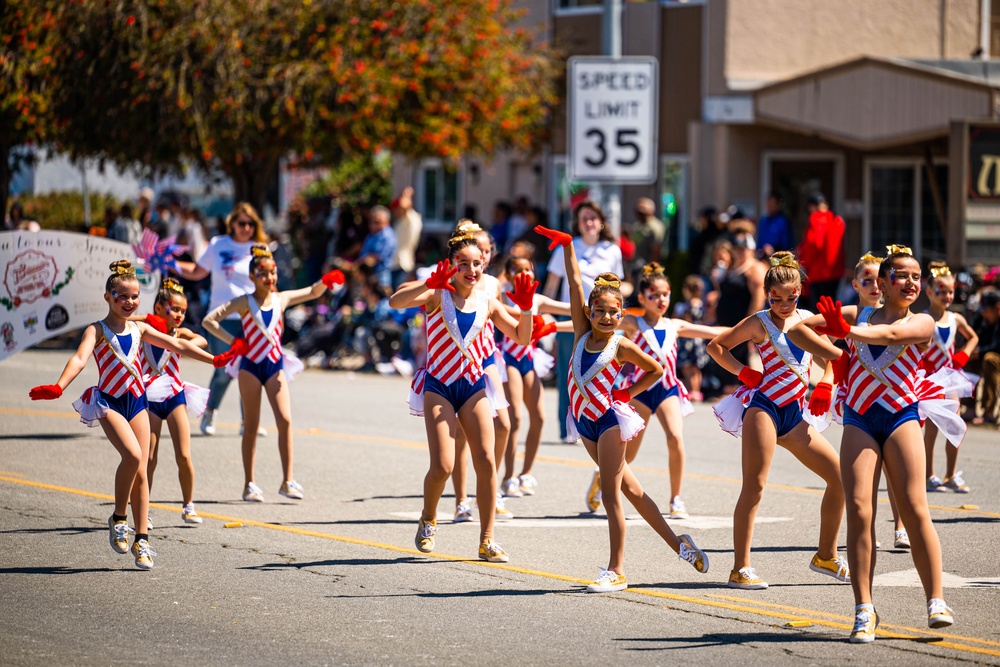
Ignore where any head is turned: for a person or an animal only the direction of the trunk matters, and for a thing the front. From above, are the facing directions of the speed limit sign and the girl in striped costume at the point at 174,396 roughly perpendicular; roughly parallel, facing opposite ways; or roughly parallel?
roughly parallel

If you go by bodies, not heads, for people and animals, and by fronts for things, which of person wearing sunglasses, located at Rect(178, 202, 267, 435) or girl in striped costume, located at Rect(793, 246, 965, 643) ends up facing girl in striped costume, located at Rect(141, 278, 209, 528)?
the person wearing sunglasses

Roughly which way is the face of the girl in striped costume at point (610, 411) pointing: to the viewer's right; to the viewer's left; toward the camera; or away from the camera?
toward the camera

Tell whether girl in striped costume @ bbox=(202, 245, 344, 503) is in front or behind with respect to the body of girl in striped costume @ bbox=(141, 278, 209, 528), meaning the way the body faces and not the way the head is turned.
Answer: behind

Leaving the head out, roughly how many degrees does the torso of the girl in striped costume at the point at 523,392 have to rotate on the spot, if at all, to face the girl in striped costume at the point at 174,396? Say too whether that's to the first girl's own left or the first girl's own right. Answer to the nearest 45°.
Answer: approximately 45° to the first girl's own right

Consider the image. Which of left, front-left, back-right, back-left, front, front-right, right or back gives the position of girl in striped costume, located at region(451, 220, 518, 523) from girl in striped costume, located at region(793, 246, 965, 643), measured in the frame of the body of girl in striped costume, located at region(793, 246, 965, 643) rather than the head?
back-right

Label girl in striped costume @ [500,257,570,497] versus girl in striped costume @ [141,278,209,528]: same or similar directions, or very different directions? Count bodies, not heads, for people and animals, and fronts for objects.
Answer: same or similar directions

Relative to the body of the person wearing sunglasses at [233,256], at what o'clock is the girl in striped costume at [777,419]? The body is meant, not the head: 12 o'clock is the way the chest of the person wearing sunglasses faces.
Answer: The girl in striped costume is roughly at 11 o'clock from the person wearing sunglasses.

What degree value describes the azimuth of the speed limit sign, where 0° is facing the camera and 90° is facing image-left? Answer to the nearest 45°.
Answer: approximately 0°

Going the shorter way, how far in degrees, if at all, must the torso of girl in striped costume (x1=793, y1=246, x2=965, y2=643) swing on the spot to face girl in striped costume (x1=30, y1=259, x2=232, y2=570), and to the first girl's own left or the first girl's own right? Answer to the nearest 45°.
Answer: approximately 90° to the first girl's own right

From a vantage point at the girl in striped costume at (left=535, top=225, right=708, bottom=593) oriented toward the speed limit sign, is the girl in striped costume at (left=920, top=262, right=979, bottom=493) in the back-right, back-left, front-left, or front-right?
front-right

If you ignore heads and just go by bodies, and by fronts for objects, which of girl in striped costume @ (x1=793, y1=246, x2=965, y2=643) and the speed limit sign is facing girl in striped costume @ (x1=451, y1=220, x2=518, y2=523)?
the speed limit sign

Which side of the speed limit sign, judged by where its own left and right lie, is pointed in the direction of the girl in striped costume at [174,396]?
front

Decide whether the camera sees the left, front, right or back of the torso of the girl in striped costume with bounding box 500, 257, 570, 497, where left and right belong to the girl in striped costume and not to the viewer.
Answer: front

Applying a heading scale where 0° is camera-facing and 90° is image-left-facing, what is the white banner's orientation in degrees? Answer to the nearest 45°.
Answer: approximately 315°

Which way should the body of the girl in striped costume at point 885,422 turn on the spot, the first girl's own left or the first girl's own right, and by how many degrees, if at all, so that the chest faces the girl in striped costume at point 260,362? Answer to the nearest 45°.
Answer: approximately 135° to the first girl's own right

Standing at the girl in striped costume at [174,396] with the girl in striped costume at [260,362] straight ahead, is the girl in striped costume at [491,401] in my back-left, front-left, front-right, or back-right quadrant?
front-right

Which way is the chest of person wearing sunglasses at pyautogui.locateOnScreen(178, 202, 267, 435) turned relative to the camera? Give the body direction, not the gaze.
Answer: toward the camera

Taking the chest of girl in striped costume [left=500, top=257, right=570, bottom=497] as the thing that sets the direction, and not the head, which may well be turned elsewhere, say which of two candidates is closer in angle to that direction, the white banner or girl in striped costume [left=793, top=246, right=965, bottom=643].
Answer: the girl in striped costume

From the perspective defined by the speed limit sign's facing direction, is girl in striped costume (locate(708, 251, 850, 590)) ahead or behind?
ahead

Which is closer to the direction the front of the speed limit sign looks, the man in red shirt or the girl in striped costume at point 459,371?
the girl in striped costume

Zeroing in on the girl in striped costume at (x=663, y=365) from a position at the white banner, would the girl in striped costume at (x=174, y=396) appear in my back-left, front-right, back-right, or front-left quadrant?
front-right
